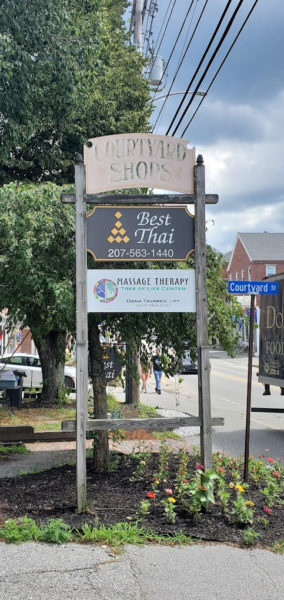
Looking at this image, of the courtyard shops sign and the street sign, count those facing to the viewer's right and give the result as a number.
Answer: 0

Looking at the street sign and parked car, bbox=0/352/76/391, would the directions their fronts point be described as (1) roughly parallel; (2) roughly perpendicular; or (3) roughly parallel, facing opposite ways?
roughly perpendicular

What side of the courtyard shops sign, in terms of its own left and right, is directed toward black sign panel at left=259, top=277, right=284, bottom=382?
back

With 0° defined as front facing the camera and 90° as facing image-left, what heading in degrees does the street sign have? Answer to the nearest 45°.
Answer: approximately 0°

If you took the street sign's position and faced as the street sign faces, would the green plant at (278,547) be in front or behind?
in front
